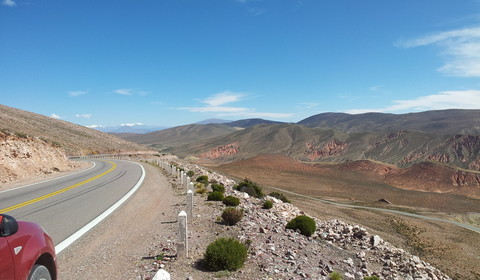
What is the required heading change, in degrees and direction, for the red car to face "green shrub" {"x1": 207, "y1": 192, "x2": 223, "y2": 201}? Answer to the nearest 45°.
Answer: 0° — it already faces it

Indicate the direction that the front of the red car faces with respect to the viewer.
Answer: facing away from the viewer and to the right of the viewer

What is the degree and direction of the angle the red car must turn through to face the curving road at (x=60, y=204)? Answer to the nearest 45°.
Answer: approximately 45° to its left
